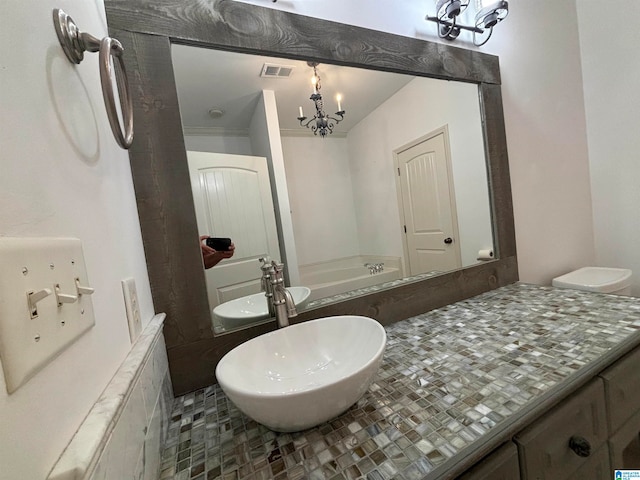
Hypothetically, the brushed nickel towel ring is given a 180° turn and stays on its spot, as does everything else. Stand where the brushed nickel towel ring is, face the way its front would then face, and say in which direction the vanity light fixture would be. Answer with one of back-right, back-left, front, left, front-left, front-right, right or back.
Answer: back-right

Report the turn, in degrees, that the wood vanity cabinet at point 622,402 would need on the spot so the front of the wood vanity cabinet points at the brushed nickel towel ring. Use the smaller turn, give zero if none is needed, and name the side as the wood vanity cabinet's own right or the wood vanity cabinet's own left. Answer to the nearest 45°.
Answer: approximately 90° to the wood vanity cabinet's own right

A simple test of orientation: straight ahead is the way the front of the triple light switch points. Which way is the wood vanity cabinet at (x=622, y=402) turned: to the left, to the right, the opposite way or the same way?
to the right

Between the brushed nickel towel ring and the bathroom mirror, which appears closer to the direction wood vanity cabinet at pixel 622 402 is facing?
the brushed nickel towel ring

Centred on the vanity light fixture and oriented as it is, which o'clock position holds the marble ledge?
The marble ledge is roughly at 2 o'clock from the vanity light fixture.

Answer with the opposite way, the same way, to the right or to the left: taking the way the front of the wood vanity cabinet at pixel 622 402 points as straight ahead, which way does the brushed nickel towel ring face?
to the left

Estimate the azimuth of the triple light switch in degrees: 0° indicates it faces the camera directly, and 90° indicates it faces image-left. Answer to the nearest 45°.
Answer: approximately 315°
